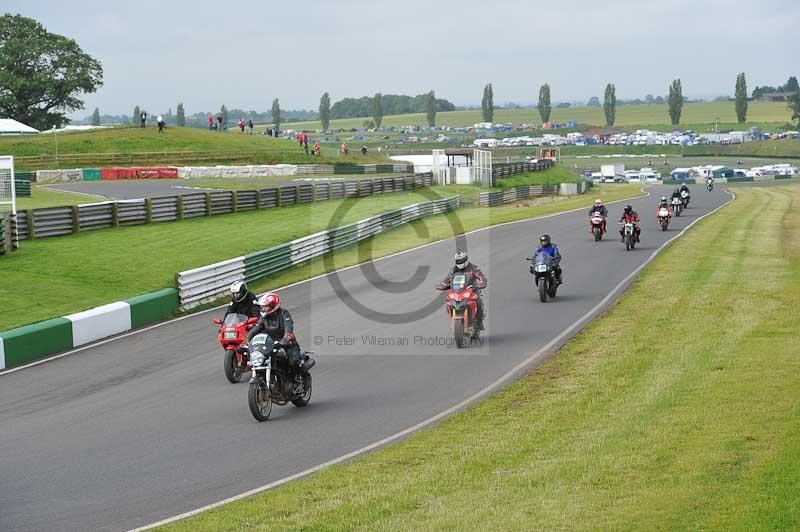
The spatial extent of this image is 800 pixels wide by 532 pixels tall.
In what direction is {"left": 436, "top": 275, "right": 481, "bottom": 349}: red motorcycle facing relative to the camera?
toward the camera

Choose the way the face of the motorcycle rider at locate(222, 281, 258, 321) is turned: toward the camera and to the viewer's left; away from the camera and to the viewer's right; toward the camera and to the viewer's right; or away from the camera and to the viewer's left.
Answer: toward the camera and to the viewer's left

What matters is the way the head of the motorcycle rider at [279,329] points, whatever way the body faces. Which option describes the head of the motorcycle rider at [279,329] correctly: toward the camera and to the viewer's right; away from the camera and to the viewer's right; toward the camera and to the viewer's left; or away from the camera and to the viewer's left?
toward the camera and to the viewer's left

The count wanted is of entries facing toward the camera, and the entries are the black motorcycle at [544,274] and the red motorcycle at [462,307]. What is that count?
2

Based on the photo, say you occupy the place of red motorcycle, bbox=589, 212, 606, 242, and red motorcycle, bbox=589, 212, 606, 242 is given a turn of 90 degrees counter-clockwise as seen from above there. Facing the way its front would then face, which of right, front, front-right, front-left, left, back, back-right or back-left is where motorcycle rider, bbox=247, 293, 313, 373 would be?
right

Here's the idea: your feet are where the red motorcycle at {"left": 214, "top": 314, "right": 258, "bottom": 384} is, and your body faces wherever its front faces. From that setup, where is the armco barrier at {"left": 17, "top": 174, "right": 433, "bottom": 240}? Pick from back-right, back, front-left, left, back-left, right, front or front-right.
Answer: back-right

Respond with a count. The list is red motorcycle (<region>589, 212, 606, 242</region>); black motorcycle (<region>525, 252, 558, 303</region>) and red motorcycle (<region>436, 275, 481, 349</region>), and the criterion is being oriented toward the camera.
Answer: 3

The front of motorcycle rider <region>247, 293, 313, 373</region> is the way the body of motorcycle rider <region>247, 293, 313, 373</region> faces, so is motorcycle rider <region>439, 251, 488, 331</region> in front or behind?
behind

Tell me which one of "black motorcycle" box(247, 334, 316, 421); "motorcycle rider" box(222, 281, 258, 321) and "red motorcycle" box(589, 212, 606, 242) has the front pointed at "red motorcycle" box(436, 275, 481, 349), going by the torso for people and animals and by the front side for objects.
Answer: "red motorcycle" box(589, 212, 606, 242)

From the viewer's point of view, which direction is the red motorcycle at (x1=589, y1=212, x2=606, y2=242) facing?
toward the camera

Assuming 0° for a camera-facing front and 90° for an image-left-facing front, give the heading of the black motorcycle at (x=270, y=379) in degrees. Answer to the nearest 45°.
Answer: approximately 45°

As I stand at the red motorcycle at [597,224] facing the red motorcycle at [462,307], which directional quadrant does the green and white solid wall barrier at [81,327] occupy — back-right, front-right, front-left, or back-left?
front-right

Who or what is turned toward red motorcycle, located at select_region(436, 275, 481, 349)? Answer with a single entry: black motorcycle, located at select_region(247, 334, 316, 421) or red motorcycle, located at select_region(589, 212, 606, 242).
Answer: red motorcycle, located at select_region(589, 212, 606, 242)

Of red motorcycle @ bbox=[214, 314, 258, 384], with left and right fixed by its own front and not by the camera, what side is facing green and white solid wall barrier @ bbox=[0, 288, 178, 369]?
right

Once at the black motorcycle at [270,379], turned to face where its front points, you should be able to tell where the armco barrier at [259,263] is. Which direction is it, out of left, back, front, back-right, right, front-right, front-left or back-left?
back-right

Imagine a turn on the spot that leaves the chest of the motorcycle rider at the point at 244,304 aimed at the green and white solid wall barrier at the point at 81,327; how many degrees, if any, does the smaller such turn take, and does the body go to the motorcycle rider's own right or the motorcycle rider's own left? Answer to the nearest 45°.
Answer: approximately 90° to the motorcycle rider's own right

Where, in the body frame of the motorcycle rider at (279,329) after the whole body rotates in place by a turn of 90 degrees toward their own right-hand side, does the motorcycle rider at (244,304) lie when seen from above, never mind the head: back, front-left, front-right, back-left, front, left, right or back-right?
front-right

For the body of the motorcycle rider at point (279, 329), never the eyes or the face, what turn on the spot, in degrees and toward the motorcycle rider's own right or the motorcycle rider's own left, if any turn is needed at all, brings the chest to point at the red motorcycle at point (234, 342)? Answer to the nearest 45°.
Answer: approximately 135° to the motorcycle rider's own right

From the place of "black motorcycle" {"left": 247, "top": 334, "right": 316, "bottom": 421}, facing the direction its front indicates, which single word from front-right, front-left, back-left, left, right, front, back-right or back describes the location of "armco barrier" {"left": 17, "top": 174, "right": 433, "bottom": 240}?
back-right
